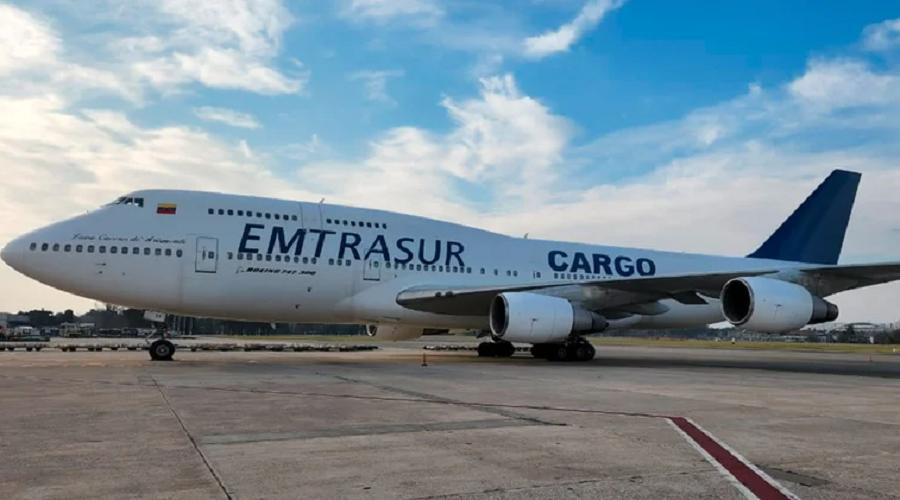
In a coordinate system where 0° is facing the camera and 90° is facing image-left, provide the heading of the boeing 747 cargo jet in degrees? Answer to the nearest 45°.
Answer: approximately 45°
